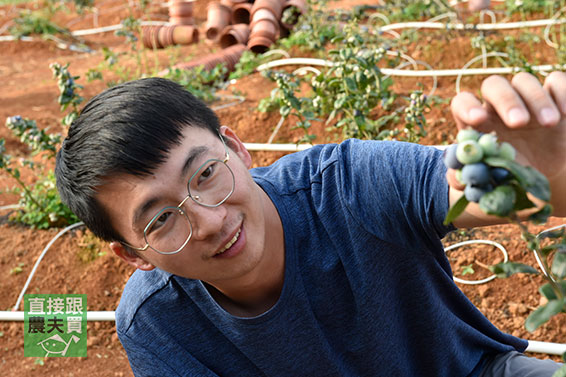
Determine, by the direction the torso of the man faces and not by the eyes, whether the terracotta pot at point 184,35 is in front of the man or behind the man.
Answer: behind

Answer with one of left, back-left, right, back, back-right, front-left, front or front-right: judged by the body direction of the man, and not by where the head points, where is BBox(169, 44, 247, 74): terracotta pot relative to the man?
back

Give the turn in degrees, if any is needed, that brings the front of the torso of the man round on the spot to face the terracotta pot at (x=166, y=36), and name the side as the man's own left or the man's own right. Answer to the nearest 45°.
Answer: approximately 180°

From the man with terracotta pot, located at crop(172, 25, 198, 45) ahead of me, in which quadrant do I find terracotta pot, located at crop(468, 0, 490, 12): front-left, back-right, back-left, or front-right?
front-right

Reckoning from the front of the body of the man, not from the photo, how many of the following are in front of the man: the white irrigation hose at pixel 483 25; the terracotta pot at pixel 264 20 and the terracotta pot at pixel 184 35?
0

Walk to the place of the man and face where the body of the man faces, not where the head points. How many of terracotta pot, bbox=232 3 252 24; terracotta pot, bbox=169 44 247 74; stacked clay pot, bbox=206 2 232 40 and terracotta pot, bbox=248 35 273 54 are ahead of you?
0

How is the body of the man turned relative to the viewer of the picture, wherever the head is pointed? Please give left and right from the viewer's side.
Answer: facing the viewer

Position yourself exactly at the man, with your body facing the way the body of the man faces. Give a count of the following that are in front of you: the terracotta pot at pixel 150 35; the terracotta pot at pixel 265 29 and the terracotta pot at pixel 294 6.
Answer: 0

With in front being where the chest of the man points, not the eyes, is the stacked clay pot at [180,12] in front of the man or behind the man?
behind

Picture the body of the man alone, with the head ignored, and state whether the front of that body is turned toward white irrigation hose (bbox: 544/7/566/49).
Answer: no

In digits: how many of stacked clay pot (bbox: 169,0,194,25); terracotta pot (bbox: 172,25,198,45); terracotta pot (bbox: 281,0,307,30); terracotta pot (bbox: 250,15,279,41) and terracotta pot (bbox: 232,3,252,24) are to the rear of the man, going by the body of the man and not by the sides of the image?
5

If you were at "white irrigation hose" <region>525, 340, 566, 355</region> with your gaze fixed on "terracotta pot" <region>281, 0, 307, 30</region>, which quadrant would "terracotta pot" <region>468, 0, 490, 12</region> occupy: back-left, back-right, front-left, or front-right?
front-right

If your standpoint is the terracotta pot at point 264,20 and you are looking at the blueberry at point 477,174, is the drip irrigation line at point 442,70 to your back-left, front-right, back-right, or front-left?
front-left

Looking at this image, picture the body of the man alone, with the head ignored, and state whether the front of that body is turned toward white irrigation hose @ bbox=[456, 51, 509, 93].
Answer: no

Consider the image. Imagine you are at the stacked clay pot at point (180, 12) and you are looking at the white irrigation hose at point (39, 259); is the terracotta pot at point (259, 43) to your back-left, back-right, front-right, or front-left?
front-left

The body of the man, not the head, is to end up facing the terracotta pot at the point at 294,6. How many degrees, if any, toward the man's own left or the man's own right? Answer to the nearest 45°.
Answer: approximately 180°

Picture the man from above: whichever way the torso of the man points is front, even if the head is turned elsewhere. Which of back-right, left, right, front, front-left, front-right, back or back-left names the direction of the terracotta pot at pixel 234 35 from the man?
back

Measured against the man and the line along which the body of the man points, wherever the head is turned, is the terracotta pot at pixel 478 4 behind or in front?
behind
